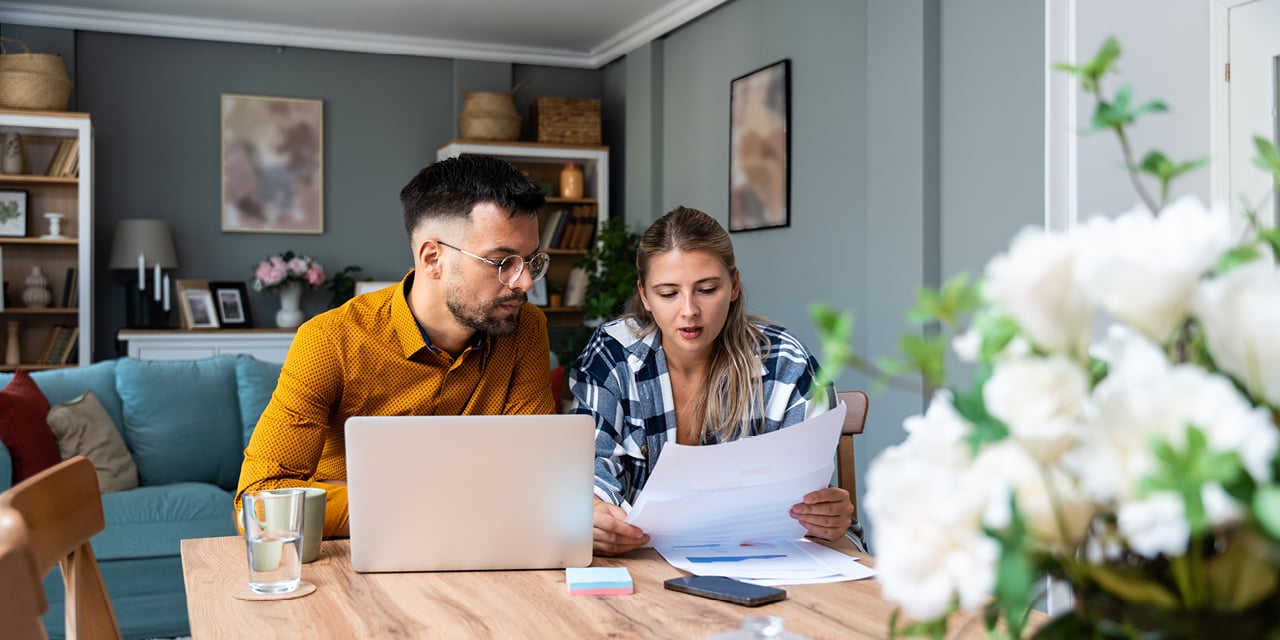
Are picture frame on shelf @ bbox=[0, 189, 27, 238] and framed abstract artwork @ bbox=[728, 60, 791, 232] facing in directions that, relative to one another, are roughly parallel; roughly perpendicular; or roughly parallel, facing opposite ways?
roughly perpendicular

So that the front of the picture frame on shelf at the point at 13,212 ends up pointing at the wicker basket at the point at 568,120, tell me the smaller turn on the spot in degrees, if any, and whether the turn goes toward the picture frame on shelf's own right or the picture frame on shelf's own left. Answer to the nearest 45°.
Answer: approximately 90° to the picture frame on shelf's own left

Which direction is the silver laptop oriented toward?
away from the camera

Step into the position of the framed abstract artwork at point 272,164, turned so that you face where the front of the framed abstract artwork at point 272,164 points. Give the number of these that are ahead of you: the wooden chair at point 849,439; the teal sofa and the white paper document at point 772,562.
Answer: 3

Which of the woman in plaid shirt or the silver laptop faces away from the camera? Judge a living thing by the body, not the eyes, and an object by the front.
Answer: the silver laptop

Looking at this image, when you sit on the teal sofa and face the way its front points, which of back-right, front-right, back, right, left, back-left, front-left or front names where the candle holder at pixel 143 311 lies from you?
back

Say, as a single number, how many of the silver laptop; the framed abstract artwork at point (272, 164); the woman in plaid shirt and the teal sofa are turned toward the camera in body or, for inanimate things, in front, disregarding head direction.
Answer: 3

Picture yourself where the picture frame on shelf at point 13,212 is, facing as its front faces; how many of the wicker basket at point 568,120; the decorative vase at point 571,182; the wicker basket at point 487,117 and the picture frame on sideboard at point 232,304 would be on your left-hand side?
4

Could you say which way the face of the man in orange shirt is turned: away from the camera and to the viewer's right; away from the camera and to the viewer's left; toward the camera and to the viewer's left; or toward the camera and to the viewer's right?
toward the camera and to the viewer's right

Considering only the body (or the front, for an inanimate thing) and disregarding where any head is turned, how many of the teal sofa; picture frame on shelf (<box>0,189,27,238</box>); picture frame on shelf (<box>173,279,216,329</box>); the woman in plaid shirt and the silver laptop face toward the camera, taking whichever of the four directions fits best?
4
